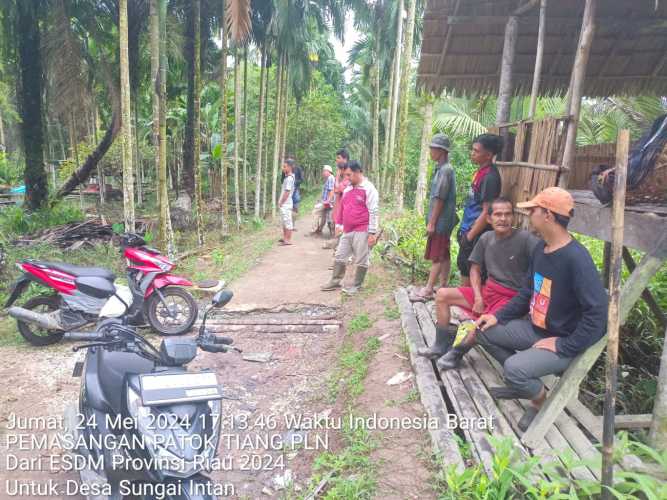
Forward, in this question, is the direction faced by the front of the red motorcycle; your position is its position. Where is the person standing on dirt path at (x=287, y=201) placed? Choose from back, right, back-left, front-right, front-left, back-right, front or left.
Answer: front-left

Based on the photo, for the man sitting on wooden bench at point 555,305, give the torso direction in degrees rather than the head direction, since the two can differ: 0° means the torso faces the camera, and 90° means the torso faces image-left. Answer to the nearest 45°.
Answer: approximately 45°

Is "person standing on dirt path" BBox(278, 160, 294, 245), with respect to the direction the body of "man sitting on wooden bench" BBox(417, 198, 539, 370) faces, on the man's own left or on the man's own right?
on the man's own right

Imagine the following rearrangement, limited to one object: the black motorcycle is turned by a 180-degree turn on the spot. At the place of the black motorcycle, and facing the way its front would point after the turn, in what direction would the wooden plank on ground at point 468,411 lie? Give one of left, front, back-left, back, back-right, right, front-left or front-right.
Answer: back-right

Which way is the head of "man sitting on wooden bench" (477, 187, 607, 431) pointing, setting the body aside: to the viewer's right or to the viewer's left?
to the viewer's left

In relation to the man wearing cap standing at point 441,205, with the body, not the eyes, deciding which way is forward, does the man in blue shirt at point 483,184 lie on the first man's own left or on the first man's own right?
on the first man's own left

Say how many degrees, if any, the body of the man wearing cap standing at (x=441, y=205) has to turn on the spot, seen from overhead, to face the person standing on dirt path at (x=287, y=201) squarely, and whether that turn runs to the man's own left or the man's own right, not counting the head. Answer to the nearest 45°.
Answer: approximately 45° to the man's own right

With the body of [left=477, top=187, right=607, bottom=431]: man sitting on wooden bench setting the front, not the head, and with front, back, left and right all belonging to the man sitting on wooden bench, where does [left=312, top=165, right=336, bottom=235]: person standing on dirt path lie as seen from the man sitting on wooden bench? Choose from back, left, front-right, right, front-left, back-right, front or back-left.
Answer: right

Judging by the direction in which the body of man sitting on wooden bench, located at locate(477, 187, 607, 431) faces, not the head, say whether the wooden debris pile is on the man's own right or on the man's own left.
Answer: on the man's own right

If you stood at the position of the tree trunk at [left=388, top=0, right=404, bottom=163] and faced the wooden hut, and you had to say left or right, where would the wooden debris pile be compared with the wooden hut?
right

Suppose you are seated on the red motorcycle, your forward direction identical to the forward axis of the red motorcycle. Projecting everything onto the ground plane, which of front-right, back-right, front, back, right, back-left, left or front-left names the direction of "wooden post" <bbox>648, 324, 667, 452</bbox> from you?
front-right

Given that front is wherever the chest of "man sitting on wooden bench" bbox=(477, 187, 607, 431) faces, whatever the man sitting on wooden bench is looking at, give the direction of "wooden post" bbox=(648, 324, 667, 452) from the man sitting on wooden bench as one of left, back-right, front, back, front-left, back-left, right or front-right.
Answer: back-left

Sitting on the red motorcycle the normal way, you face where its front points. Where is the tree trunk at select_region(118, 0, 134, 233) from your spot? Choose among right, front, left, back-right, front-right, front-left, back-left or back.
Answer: left
